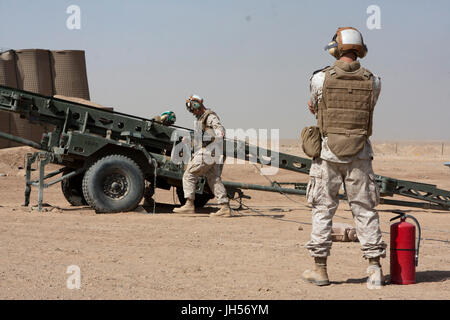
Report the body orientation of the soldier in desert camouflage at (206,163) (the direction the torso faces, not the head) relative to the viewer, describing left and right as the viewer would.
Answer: facing to the left of the viewer

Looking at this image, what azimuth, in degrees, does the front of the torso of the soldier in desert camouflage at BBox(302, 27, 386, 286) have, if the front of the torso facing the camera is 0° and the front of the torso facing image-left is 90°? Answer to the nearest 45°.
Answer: approximately 180°

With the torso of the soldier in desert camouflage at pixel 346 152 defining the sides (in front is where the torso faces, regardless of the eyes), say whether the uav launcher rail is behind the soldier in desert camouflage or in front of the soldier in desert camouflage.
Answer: in front

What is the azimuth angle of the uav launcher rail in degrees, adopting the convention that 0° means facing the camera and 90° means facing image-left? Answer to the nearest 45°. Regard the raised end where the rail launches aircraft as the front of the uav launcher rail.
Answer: approximately 90°

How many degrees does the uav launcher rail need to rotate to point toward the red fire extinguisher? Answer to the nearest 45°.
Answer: approximately 135° to its left

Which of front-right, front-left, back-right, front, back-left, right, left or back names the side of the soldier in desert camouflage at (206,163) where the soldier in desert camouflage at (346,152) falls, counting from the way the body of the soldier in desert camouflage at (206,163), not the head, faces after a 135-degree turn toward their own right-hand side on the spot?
back-right

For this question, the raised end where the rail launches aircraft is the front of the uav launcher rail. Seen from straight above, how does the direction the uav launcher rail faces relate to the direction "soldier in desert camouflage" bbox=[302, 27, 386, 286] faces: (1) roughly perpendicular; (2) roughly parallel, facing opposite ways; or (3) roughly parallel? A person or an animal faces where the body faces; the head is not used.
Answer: roughly perpendicular

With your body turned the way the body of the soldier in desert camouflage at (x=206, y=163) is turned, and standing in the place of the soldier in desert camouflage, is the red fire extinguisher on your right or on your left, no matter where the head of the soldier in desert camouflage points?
on your left

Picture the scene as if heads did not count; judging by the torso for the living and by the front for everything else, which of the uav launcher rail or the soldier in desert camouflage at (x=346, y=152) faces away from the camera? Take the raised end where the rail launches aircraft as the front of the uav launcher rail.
the soldier in desert camouflage
